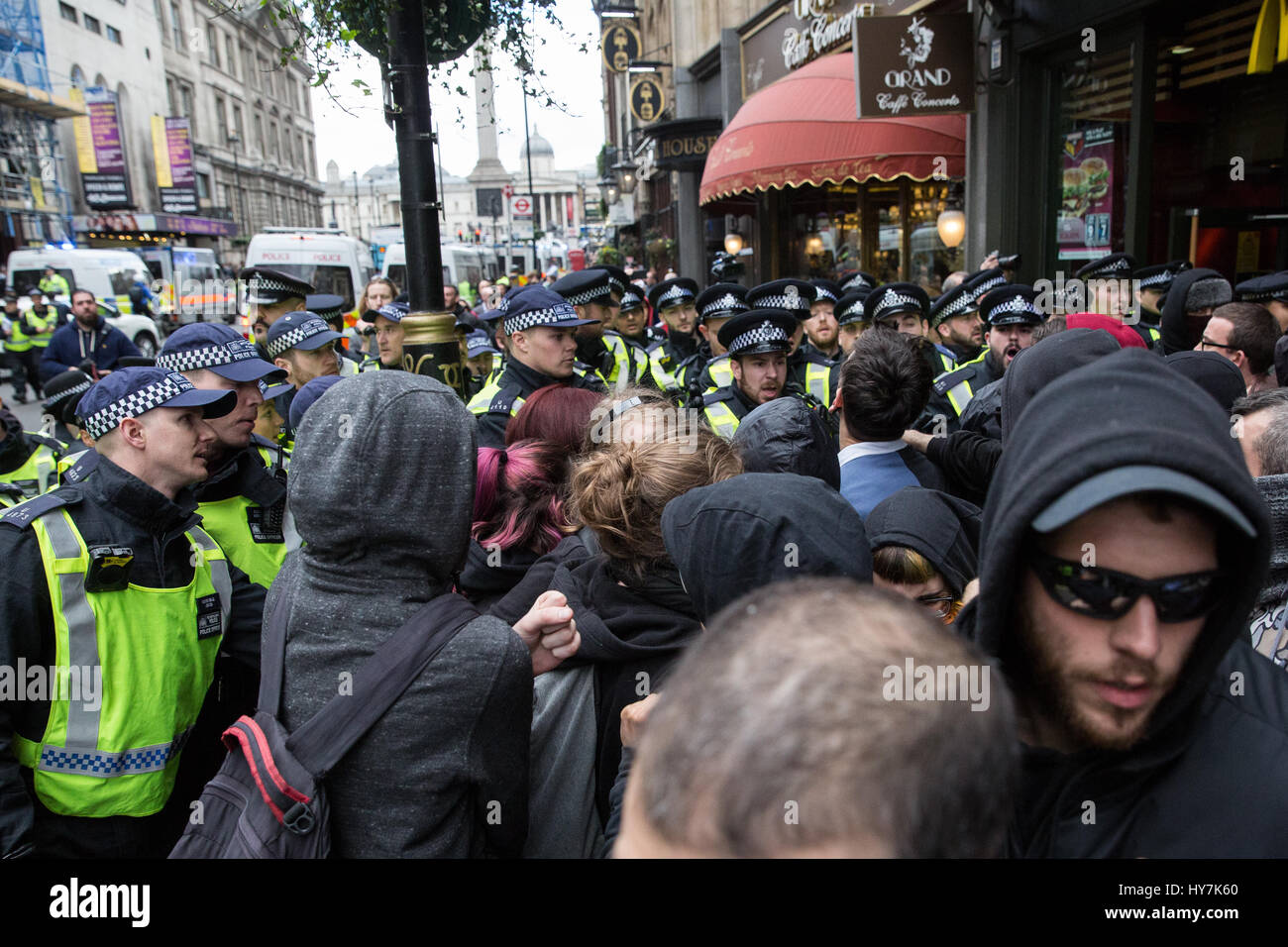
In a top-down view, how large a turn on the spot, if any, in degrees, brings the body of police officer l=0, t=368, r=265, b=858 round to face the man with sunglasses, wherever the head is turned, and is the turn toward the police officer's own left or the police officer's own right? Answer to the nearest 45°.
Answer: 0° — they already face them

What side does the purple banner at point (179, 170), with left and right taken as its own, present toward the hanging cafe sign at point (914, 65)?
front

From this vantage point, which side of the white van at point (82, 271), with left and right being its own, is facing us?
right

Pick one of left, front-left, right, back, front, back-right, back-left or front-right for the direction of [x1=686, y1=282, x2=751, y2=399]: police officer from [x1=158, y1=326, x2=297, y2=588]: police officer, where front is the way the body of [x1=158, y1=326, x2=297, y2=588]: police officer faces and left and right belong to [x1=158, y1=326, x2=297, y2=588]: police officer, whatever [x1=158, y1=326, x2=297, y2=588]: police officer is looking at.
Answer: left

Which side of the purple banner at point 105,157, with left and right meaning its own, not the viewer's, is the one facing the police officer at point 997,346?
front

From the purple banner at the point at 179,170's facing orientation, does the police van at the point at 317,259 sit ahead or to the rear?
ahead
